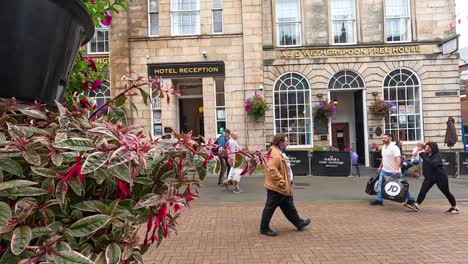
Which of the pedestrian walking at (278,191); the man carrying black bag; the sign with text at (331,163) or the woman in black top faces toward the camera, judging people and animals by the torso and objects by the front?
the sign with text

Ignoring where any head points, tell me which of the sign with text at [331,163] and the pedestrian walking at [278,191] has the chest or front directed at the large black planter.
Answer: the sign with text

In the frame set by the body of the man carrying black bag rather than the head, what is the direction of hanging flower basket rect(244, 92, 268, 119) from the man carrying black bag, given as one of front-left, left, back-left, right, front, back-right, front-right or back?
front-right

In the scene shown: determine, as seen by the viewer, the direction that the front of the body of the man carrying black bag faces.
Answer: to the viewer's left

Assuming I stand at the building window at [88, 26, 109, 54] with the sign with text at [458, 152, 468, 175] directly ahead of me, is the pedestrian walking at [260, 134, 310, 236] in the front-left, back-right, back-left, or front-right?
front-right

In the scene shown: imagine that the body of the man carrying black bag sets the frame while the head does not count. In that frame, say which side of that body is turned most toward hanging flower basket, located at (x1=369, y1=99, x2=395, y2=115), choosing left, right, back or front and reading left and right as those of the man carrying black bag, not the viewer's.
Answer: right

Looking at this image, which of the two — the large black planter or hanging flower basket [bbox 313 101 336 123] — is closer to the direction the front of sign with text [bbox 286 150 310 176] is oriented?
the large black planter

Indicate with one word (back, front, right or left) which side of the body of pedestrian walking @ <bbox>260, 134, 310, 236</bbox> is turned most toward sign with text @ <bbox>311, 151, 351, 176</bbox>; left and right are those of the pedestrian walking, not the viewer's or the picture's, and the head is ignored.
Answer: left

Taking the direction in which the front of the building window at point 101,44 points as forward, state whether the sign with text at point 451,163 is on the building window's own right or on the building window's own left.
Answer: on the building window's own left

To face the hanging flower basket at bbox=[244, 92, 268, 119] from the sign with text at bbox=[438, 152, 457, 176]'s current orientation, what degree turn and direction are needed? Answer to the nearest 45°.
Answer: approximately 90° to its right

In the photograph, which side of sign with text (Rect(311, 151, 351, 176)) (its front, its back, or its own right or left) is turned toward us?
front

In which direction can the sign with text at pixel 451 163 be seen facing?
toward the camera

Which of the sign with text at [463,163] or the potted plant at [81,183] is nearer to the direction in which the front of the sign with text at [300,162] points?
the potted plant

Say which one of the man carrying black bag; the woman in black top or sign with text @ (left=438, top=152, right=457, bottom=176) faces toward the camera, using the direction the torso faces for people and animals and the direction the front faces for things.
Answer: the sign with text

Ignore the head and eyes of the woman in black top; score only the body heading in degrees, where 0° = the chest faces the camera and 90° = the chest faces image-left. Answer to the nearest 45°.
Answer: approximately 90°

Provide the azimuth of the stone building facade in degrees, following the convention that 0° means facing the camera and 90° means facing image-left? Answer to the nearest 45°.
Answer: approximately 0°

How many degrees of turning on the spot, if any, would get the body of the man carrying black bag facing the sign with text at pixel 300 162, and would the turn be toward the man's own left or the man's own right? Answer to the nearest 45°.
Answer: approximately 45° to the man's own right

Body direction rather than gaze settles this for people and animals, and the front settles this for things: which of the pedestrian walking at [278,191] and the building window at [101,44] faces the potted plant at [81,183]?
the building window

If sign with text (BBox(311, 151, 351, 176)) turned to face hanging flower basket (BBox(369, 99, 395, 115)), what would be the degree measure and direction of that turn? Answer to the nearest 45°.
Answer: approximately 135° to its left
